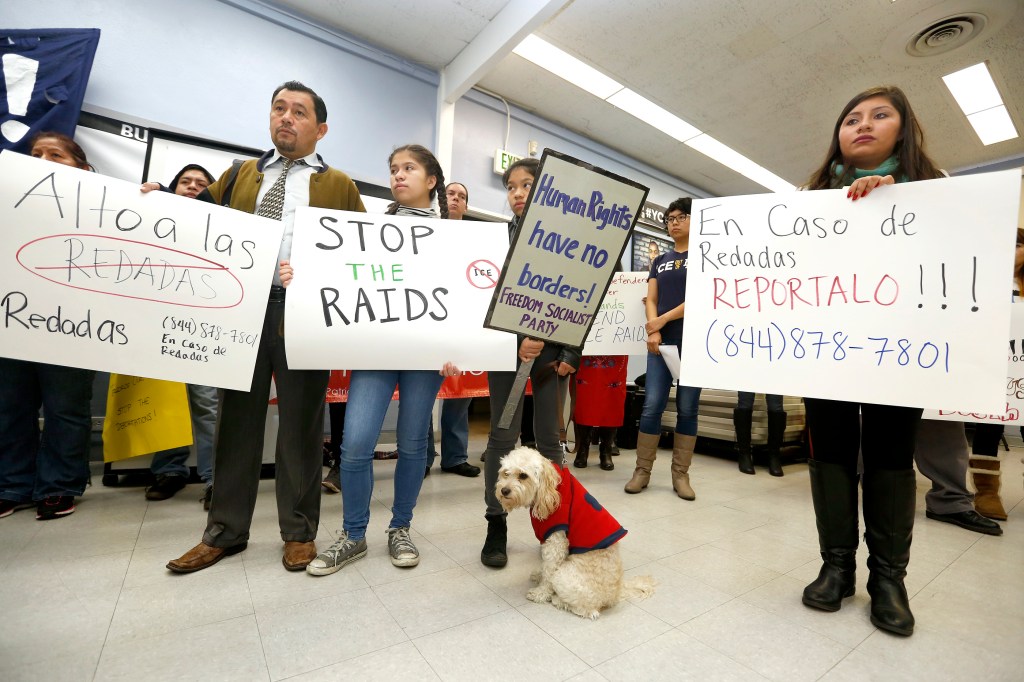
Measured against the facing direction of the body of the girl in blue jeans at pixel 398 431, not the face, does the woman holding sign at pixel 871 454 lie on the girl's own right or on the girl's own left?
on the girl's own left

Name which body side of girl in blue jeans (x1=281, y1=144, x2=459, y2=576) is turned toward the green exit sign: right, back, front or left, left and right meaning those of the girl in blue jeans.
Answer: back

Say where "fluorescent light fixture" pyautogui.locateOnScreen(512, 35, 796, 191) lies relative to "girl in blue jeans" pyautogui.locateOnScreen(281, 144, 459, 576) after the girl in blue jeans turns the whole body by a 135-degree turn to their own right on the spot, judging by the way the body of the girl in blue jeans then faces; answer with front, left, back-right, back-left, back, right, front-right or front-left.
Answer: front-right

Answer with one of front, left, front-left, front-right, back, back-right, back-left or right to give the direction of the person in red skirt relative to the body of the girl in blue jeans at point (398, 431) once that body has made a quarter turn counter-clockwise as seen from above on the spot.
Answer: left

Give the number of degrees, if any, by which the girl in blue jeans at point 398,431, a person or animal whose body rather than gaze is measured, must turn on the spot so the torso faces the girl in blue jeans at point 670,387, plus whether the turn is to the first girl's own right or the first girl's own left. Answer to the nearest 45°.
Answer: approximately 135° to the first girl's own left

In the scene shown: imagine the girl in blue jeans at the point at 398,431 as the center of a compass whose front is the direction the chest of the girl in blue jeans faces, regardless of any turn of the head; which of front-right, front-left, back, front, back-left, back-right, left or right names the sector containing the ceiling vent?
back-left

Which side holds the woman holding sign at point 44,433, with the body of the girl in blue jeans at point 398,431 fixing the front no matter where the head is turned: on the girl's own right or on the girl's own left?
on the girl's own right

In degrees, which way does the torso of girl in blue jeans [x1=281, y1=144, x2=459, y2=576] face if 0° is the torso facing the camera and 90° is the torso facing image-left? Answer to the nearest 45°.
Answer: approximately 45°

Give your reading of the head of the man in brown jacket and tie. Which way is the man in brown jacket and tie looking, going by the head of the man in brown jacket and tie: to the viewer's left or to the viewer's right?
to the viewer's left

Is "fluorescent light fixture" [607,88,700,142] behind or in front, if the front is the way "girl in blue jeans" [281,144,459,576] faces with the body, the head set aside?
behind
